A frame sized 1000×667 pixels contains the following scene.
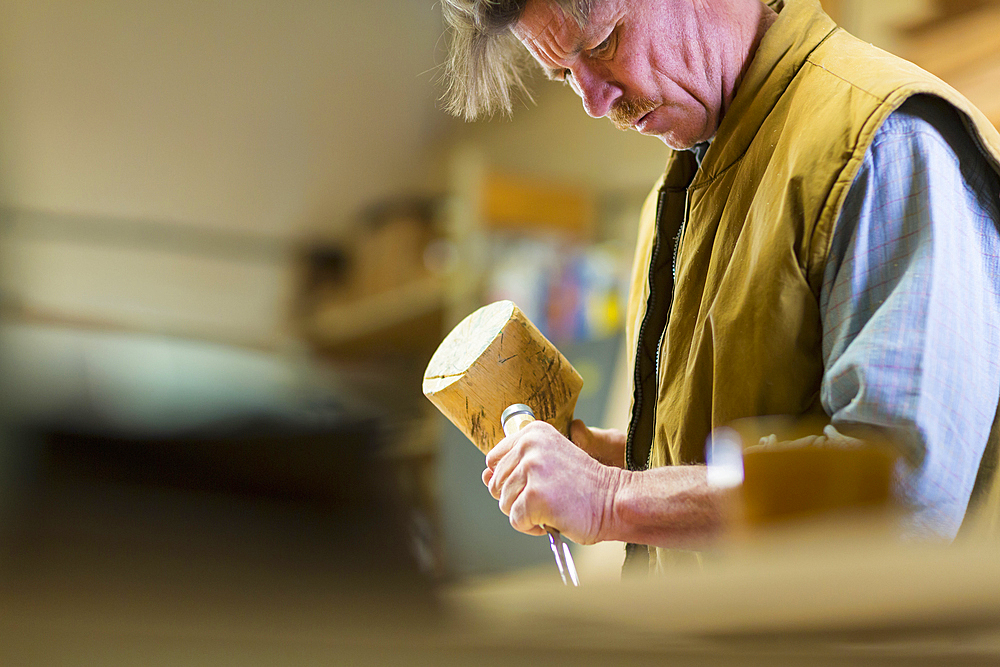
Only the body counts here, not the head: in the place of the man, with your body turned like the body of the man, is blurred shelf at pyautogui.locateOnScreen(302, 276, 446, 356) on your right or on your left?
on your right

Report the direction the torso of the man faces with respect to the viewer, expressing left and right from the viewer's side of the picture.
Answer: facing the viewer and to the left of the viewer
